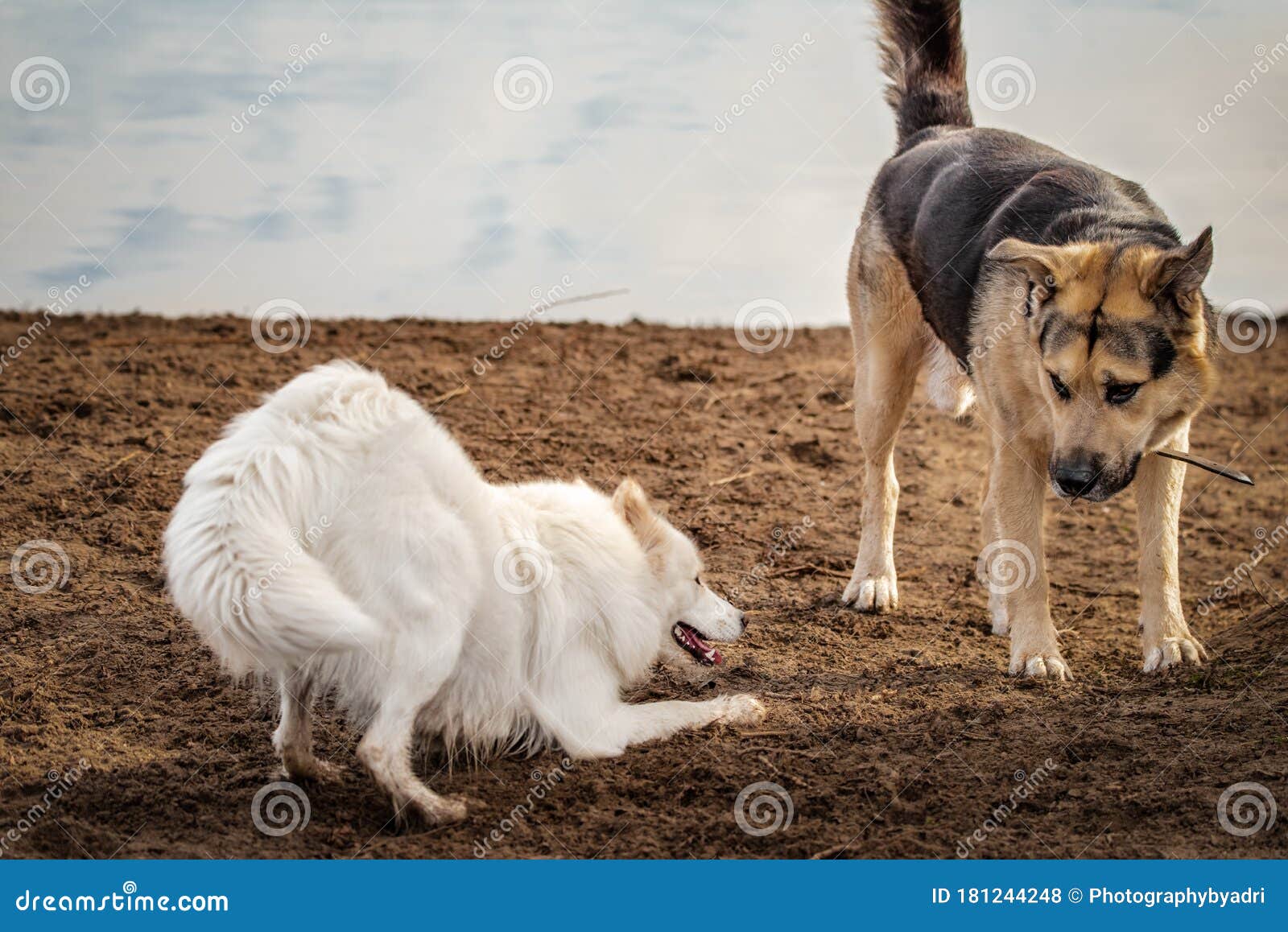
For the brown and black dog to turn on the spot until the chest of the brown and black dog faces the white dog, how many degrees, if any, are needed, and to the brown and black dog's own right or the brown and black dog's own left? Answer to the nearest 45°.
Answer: approximately 90° to the brown and black dog's own right
